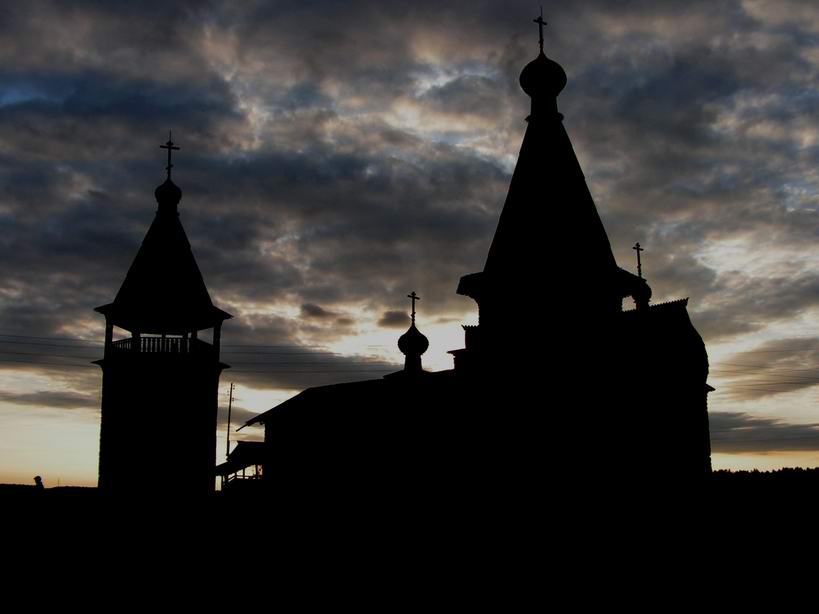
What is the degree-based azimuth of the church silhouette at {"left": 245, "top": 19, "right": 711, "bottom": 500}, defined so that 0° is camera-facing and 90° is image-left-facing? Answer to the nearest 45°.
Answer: approximately 90°
